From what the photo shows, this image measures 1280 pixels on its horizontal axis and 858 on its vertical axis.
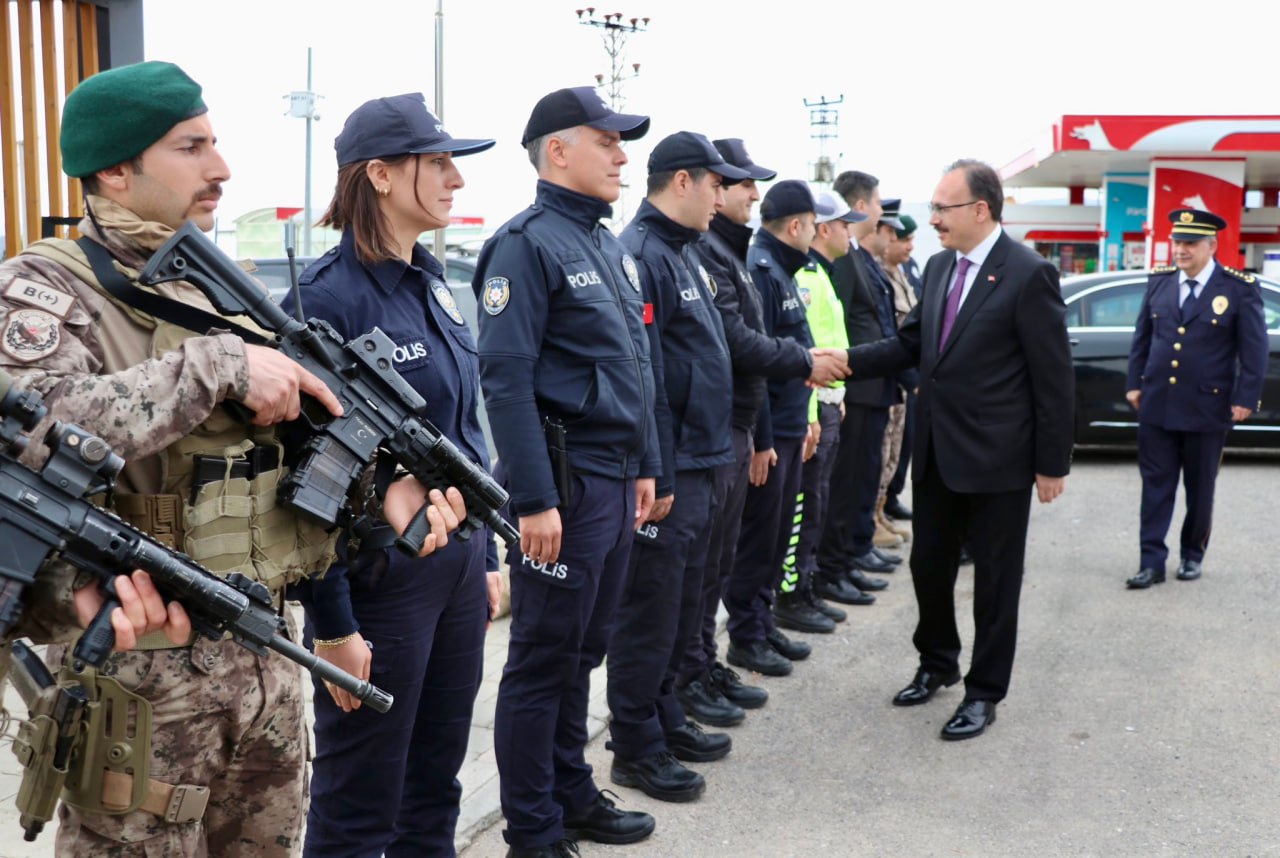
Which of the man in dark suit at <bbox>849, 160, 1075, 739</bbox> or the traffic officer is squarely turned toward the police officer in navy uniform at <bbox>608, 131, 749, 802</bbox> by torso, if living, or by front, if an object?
the man in dark suit

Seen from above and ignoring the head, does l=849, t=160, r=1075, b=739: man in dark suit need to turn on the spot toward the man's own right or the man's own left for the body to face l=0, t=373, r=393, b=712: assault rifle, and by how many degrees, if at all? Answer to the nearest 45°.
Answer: approximately 45° to the man's own left

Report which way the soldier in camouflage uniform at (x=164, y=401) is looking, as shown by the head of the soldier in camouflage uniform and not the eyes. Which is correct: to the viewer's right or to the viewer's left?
to the viewer's right

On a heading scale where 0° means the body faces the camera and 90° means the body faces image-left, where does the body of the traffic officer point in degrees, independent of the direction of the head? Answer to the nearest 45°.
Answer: approximately 270°

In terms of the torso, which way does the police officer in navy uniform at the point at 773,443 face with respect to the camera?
to the viewer's right

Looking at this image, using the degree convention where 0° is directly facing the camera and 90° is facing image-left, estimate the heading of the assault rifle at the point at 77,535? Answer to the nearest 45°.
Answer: approximately 270°

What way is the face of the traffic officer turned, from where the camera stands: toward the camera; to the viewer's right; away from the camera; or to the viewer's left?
to the viewer's right

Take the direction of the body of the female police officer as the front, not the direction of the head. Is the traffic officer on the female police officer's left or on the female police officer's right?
on the female police officer's left

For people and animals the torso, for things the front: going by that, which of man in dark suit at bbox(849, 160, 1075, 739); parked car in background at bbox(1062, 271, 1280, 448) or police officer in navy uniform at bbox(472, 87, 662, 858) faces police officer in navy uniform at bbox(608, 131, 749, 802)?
the man in dark suit

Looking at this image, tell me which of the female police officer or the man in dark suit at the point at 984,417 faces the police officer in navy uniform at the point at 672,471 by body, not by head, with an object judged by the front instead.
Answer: the man in dark suit

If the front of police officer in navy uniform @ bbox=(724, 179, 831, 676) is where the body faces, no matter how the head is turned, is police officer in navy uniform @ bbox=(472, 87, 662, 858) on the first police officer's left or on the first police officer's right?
on the first police officer's right

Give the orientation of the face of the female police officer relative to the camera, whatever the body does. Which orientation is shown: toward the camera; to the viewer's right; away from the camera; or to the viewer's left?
to the viewer's right
